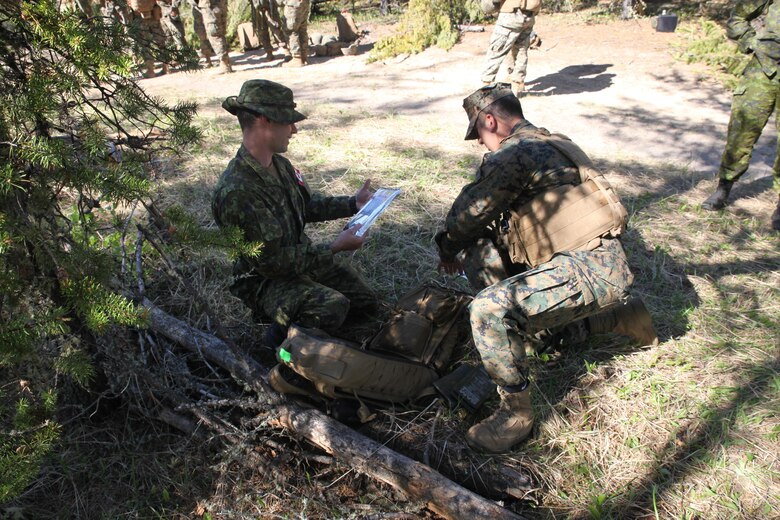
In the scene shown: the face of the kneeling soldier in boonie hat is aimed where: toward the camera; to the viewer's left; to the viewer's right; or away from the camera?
to the viewer's right

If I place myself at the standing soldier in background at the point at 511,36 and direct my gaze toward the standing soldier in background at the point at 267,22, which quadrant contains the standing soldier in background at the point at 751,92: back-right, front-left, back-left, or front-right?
back-left
